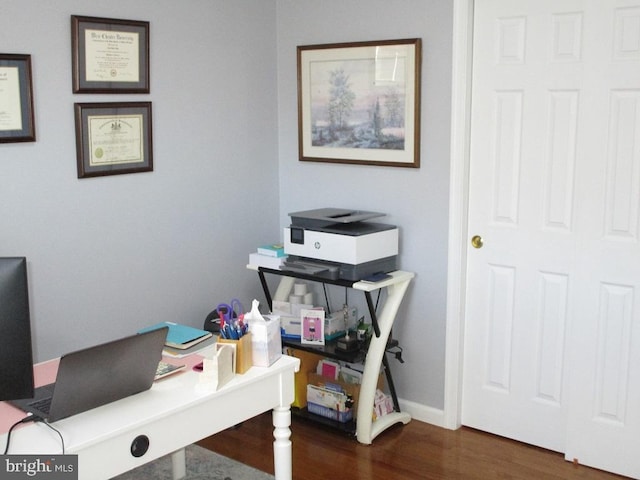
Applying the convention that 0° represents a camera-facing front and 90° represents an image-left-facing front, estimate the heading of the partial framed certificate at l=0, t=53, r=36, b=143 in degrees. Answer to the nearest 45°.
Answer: approximately 315°

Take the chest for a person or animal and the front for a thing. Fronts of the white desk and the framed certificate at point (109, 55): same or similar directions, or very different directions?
very different directions

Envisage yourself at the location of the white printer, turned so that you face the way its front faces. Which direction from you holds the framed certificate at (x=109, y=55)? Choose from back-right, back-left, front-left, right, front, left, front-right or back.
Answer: front-right

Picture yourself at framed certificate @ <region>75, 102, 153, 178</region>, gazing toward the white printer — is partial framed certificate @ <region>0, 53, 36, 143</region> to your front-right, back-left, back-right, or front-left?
back-right

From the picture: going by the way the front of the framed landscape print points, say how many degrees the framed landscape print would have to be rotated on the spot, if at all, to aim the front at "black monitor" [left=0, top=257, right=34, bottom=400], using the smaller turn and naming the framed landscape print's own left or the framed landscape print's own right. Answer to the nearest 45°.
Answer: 0° — it already faces it

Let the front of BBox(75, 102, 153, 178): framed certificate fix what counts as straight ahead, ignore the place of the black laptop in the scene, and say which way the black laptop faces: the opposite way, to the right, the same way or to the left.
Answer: the opposite way

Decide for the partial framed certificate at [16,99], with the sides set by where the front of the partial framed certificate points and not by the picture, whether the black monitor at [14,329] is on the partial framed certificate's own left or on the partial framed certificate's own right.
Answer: on the partial framed certificate's own right

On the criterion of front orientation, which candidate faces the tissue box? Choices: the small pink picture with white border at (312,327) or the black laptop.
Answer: the small pink picture with white border

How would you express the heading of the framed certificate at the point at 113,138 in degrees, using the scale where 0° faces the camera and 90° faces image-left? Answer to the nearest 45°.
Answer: approximately 315°

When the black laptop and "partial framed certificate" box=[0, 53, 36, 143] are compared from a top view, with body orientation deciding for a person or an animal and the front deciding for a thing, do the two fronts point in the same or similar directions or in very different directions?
very different directions

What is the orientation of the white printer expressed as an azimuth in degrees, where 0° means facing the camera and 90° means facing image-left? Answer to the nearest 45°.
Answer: approximately 45°

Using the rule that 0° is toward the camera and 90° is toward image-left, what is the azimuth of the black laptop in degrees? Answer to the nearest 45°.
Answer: approximately 135°

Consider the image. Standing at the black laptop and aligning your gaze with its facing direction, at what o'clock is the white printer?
The white printer is roughly at 3 o'clock from the black laptop.

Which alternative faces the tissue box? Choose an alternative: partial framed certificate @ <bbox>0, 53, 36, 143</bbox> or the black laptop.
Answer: the partial framed certificate
